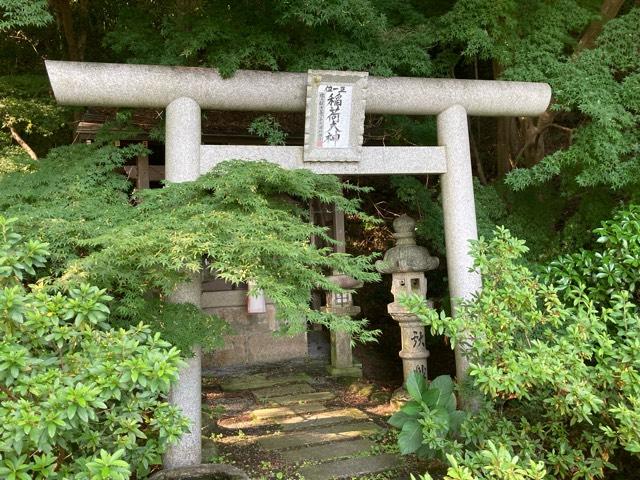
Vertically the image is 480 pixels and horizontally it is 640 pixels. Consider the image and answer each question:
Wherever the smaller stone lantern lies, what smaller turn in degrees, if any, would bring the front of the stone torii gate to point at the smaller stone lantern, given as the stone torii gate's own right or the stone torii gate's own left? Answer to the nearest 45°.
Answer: approximately 180°

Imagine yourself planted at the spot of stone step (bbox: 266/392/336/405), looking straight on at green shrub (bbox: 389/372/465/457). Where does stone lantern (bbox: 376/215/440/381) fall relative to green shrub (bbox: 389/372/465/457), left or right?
left

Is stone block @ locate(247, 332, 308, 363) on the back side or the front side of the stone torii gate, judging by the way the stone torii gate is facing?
on the back side

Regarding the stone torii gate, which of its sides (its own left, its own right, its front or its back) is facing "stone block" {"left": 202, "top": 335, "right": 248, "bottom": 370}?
back

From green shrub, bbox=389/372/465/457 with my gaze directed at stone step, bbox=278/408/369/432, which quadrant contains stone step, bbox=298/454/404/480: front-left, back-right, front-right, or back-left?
front-left

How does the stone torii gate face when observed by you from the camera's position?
facing the viewer

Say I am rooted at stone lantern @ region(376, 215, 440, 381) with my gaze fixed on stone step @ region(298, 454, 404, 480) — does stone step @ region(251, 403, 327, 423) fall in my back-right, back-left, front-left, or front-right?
front-right

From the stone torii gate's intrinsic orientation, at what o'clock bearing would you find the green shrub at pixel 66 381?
The green shrub is roughly at 1 o'clock from the stone torii gate.

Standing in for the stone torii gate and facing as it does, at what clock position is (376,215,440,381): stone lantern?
The stone lantern is roughly at 7 o'clock from the stone torii gate.

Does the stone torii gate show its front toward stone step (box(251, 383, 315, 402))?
no

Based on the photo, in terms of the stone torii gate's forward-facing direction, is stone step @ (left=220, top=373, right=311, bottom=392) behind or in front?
behind
